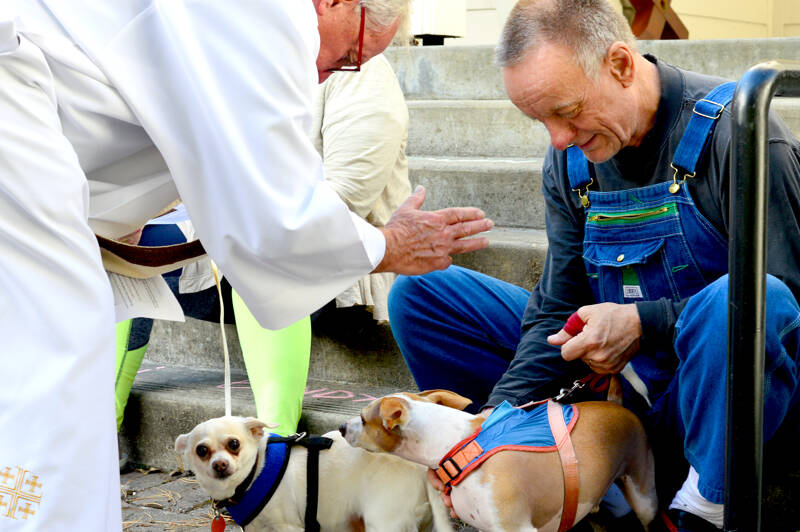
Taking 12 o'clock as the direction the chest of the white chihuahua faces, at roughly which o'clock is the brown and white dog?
The brown and white dog is roughly at 7 o'clock from the white chihuahua.

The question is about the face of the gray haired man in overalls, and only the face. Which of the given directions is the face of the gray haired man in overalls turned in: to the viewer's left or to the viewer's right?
to the viewer's left

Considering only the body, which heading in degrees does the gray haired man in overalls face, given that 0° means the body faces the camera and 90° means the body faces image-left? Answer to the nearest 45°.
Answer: approximately 45°

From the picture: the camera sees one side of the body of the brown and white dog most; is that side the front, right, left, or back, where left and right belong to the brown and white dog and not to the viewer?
left

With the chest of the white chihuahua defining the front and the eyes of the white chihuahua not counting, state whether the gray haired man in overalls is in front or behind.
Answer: behind

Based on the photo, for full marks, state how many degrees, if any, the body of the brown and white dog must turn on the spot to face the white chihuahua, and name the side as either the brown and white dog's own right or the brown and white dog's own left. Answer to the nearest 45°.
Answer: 0° — it already faces it

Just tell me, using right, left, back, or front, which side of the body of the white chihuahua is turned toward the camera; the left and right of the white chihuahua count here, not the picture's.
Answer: left
